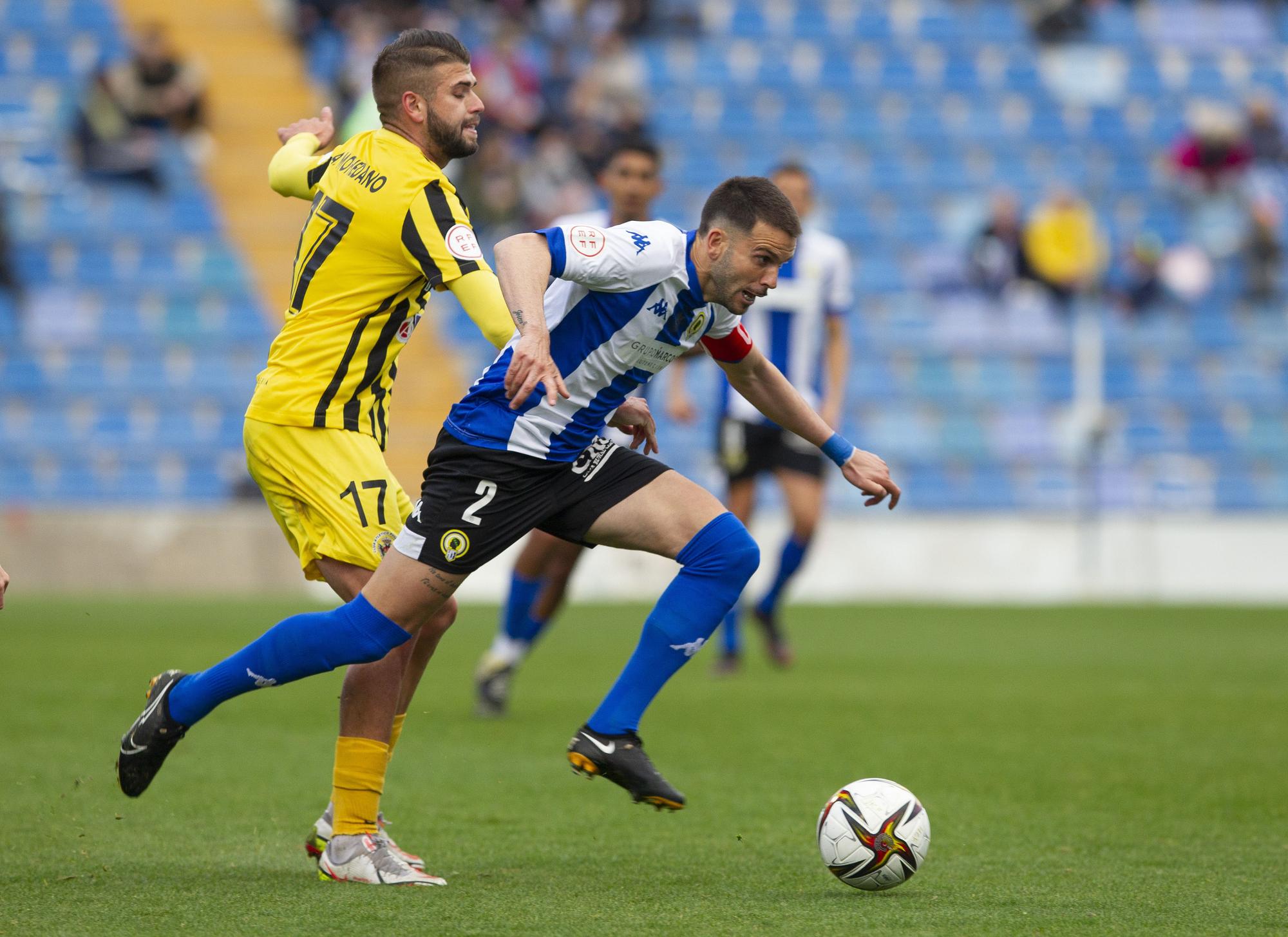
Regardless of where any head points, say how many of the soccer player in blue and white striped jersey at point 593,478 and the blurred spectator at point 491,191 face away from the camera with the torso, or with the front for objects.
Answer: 0

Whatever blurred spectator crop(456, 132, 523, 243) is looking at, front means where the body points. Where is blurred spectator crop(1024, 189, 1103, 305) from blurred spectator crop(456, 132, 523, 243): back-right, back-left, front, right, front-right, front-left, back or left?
left

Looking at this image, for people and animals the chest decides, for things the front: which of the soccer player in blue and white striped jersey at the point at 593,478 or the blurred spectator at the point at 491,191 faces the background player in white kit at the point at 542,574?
the blurred spectator

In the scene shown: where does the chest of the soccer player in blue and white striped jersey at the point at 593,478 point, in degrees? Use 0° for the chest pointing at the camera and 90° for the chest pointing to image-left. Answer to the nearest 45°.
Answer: approximately 315°

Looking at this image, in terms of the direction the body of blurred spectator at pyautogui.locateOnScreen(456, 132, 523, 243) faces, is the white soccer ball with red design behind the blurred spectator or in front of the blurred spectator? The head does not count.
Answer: in front

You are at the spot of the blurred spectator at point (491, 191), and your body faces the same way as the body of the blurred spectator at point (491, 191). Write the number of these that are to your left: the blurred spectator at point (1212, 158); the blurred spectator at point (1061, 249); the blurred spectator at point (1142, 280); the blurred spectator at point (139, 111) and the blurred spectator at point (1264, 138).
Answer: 4

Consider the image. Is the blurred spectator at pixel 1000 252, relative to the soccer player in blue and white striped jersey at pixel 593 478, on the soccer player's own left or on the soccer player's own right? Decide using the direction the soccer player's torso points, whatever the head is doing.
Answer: on the soccer player's own left

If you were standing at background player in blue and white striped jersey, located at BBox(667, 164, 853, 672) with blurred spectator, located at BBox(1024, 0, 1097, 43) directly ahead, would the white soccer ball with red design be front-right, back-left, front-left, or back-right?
back-right

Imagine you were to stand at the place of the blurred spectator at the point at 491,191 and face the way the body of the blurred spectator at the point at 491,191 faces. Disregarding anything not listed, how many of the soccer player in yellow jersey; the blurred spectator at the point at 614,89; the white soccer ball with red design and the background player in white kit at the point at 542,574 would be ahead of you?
3

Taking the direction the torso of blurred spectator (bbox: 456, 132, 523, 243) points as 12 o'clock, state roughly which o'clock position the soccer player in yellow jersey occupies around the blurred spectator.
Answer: The soccer player in yellow jersey is roughly at 12 o'clock from the blurred spectator.

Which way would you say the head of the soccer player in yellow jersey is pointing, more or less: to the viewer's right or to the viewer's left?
to the viewer's right

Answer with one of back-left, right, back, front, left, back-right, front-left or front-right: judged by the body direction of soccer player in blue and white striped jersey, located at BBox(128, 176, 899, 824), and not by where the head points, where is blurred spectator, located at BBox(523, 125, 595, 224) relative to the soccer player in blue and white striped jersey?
back-left

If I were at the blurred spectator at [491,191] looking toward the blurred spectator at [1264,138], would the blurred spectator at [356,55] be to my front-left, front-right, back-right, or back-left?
back-left
